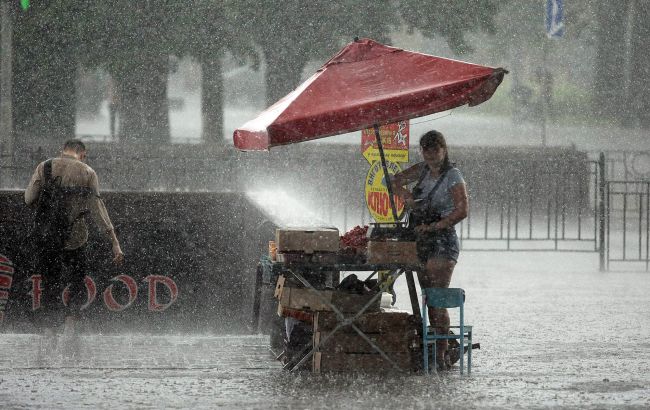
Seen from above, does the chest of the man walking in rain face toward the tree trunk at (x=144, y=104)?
yes

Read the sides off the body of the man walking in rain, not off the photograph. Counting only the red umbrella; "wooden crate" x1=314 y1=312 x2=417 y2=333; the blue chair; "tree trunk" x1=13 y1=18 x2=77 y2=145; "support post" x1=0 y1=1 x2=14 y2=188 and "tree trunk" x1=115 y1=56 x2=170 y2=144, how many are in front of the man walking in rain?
3

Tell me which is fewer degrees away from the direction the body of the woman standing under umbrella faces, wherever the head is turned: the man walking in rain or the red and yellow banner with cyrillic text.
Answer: the man walking in rain

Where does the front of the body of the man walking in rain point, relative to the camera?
away from the camera

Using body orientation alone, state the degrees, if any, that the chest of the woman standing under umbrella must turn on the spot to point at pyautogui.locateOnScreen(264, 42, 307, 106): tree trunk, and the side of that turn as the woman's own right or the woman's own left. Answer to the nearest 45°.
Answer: approximately 135° to the woman's own right

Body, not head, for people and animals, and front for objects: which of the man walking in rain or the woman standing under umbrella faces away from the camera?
the man walking in rain

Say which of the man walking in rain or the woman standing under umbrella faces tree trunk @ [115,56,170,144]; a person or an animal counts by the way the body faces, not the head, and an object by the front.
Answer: the man walking in rain

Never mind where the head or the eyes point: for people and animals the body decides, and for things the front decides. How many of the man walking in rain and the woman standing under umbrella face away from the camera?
1

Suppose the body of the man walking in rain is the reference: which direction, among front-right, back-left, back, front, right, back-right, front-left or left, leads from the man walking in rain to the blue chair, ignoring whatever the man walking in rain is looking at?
back-right

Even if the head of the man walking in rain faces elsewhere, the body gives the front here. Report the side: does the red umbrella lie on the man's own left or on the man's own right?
on the man's own right

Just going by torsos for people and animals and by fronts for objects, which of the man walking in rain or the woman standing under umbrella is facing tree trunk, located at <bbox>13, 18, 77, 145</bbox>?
the man walking in rain

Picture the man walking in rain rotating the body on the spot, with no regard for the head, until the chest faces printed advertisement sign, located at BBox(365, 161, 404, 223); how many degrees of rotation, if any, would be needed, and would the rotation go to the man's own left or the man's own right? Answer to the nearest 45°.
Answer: approximately 90° to the man's own right

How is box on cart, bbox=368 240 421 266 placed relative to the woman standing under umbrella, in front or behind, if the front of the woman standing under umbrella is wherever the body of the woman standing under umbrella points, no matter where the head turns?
in front
